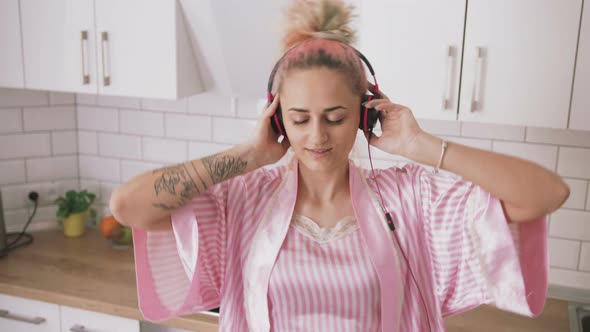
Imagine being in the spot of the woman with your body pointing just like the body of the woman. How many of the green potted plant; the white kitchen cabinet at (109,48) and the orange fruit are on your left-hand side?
0

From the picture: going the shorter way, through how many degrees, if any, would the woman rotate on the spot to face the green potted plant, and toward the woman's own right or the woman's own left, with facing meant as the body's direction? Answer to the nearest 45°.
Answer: approximately 135° to the woman's own right

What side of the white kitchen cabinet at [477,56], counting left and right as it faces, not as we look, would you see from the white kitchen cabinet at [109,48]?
right

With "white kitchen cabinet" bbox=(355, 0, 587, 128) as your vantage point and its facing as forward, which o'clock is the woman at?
The woman is roughly at 1 o'clock from the white kitchen cabinet.

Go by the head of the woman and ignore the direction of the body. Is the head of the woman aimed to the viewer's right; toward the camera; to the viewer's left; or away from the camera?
toward the camera

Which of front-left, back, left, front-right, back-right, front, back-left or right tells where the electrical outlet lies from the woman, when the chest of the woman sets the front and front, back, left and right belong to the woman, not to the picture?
back-right

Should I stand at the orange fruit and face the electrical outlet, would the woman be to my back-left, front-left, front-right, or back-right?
back-left

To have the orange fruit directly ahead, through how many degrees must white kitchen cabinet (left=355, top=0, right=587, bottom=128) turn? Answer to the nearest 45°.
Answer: approximately 90° to its right

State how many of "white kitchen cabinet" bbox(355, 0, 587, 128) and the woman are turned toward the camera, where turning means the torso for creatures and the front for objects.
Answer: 2

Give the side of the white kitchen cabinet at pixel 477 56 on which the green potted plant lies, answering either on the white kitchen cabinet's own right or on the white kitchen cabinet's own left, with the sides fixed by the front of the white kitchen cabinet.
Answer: on the white kitchen cabinet's own right

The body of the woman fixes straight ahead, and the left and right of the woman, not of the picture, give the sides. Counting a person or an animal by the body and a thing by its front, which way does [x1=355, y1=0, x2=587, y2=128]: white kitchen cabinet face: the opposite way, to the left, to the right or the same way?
the same way

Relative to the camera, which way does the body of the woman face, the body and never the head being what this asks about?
toward the camera

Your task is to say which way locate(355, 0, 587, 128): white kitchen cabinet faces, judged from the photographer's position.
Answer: facing the viewer

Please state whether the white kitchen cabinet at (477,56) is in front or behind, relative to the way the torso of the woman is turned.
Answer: behind
